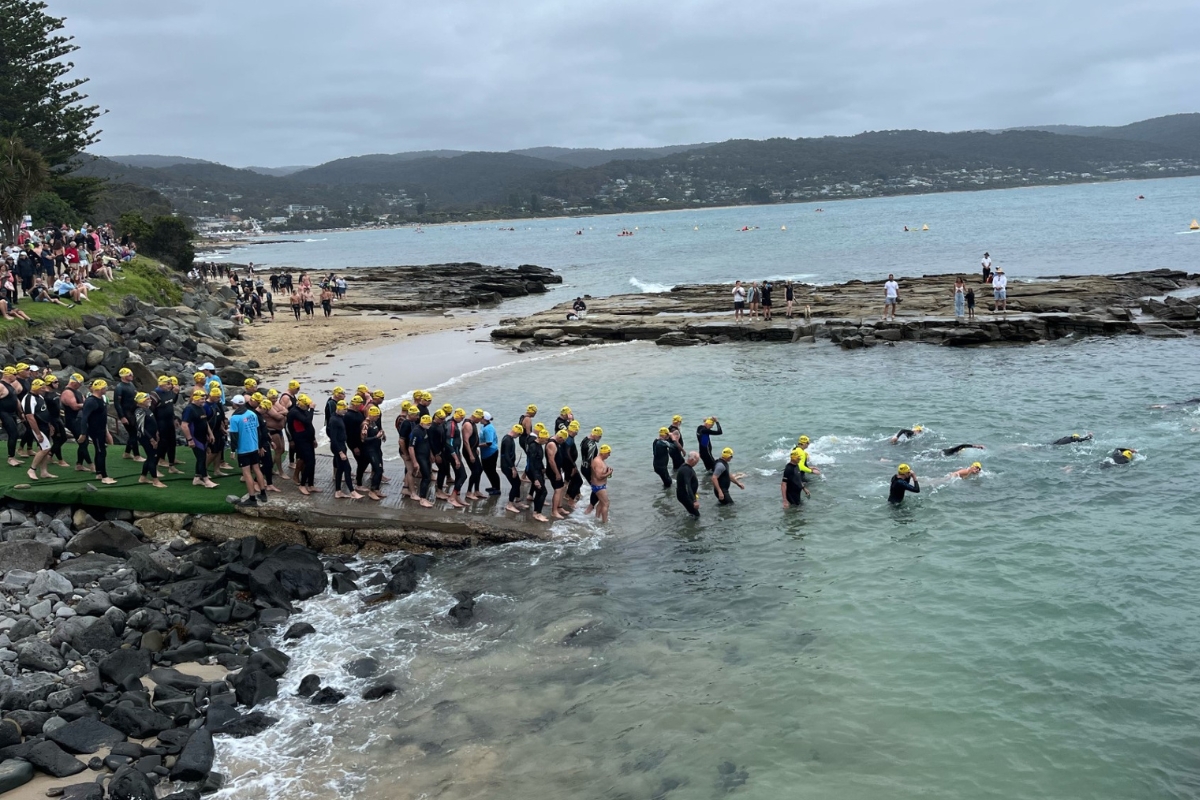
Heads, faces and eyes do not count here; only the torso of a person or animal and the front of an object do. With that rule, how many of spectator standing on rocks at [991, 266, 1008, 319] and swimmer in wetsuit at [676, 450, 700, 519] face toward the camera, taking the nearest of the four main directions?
1

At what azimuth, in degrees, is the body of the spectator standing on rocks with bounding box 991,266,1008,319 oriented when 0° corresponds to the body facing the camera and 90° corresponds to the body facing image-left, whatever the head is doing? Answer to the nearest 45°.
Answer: approximately 0°

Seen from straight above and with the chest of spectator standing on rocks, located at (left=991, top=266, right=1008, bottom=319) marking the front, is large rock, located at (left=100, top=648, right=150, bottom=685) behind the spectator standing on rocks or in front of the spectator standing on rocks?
in front

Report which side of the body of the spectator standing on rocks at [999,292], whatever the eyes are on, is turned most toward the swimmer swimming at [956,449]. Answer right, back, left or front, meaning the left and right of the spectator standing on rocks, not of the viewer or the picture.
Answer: front

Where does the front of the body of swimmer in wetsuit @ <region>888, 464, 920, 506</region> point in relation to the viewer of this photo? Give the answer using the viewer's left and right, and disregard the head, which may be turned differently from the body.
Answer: facing to the right of the viewer

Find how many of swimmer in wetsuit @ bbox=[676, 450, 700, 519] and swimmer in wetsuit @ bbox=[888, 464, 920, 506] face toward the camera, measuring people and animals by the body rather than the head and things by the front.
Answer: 0
